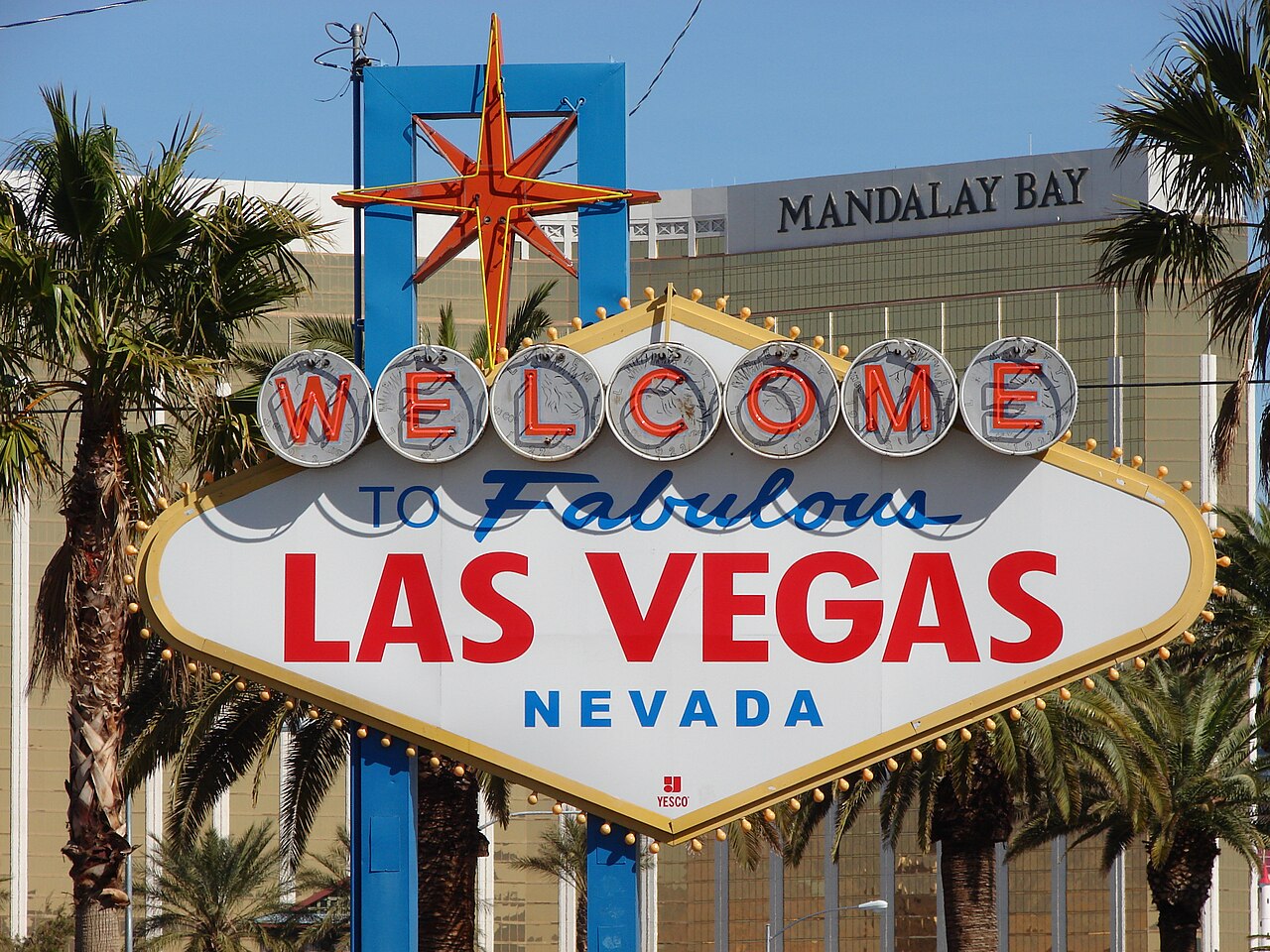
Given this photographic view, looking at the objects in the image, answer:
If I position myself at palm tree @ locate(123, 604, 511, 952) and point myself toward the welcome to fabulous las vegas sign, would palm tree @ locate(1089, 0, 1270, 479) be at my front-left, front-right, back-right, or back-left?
front-left

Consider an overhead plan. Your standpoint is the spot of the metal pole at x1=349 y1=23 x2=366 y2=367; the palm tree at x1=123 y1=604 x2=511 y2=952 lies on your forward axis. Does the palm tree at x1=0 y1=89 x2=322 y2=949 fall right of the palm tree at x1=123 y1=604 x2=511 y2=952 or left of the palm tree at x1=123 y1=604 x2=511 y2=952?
left

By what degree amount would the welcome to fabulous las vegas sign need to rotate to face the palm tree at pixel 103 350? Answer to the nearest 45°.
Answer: approximately 90° to its right

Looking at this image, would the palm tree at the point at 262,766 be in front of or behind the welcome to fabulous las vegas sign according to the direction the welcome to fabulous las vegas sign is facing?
behind

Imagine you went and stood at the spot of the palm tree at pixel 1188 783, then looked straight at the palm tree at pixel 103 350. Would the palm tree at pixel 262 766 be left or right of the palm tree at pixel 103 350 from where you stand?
right

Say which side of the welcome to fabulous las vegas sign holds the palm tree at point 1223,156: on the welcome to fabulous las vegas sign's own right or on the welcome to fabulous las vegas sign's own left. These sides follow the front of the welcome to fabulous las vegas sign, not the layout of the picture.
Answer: on the welcome to fabulous las vegas sign's own left

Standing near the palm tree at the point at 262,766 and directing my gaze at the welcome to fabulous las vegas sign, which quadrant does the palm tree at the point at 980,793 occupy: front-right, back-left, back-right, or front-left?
front-left

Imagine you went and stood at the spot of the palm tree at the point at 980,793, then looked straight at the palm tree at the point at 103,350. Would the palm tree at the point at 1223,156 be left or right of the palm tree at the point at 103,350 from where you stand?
left

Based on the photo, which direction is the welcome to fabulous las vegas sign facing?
toward the camera

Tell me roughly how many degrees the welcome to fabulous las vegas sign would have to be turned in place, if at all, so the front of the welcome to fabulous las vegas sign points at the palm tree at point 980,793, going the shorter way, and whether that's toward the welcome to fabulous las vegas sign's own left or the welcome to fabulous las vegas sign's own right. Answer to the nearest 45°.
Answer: approximately 180°

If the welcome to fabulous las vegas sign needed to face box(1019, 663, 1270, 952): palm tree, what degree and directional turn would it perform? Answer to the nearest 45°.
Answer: approximately 135° to its left
